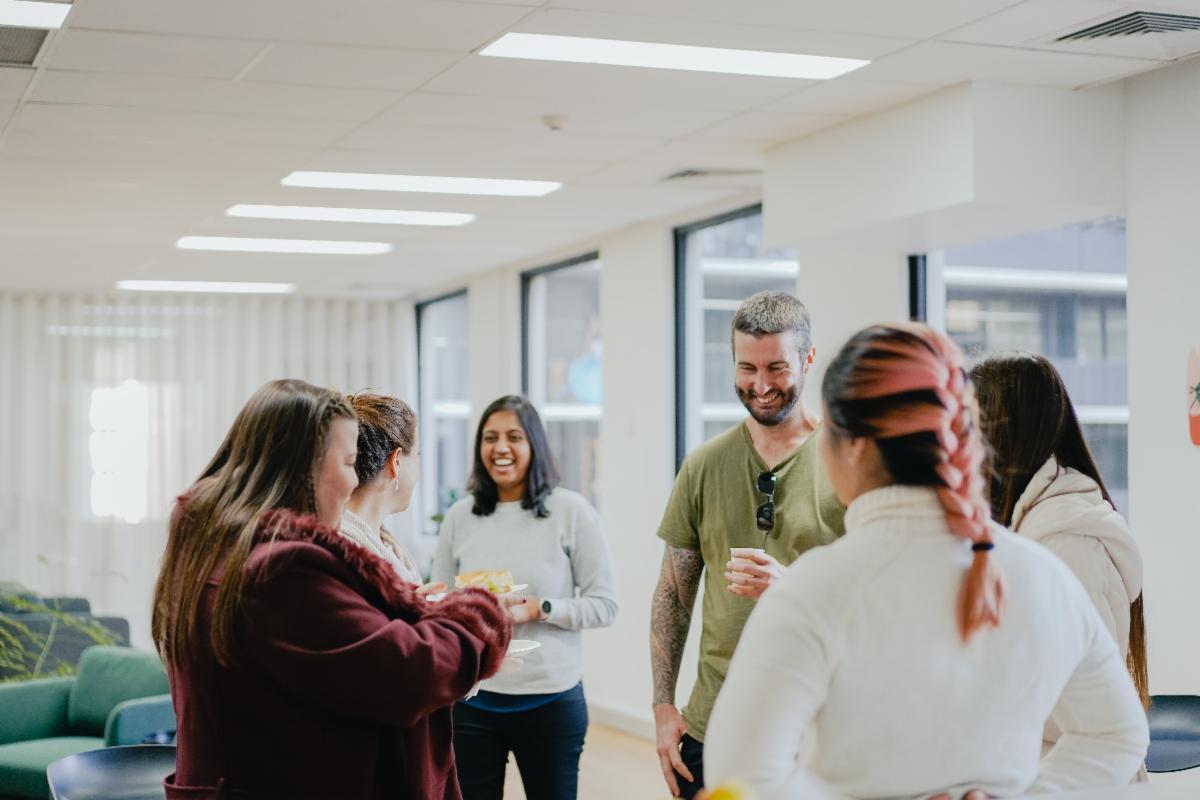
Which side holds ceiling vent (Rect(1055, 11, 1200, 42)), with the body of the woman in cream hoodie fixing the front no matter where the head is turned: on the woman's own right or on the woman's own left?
on the woman's own right

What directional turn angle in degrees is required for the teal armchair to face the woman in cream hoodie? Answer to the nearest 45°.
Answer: approximately 45° to its left

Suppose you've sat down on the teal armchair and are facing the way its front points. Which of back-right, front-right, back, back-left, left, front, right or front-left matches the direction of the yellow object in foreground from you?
front-left

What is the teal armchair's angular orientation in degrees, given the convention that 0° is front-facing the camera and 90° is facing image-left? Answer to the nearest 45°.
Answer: approximately 45°

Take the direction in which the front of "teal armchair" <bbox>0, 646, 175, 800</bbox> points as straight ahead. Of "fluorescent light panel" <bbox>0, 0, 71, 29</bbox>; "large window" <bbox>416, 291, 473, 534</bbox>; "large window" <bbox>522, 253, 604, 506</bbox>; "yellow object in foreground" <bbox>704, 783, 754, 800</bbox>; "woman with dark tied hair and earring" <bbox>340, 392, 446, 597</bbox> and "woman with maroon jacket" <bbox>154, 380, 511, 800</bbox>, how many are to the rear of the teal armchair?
2

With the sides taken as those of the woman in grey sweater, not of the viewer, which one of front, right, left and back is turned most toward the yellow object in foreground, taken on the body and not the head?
front

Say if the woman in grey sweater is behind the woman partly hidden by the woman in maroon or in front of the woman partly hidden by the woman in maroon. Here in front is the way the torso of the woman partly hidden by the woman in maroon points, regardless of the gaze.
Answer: in front

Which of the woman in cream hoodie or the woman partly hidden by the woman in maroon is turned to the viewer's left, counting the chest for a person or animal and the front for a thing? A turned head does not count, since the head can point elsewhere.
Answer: the woman in cream hoodie

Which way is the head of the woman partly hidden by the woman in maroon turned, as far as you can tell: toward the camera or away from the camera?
away from the camera

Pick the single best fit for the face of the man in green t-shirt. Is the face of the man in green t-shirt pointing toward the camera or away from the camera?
toward the camera

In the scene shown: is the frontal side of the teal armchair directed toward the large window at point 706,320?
no

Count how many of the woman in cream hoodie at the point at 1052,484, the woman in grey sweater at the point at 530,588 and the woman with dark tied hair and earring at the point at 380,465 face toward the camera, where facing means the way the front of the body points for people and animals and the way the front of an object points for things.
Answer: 1

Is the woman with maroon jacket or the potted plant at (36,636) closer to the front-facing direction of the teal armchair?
the woman with maroon jacket

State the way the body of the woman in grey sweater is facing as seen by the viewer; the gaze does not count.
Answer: toward the camera

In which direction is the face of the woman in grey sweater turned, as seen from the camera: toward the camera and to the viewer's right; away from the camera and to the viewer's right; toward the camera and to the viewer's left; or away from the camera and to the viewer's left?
toward the camera and to the viewer's left
